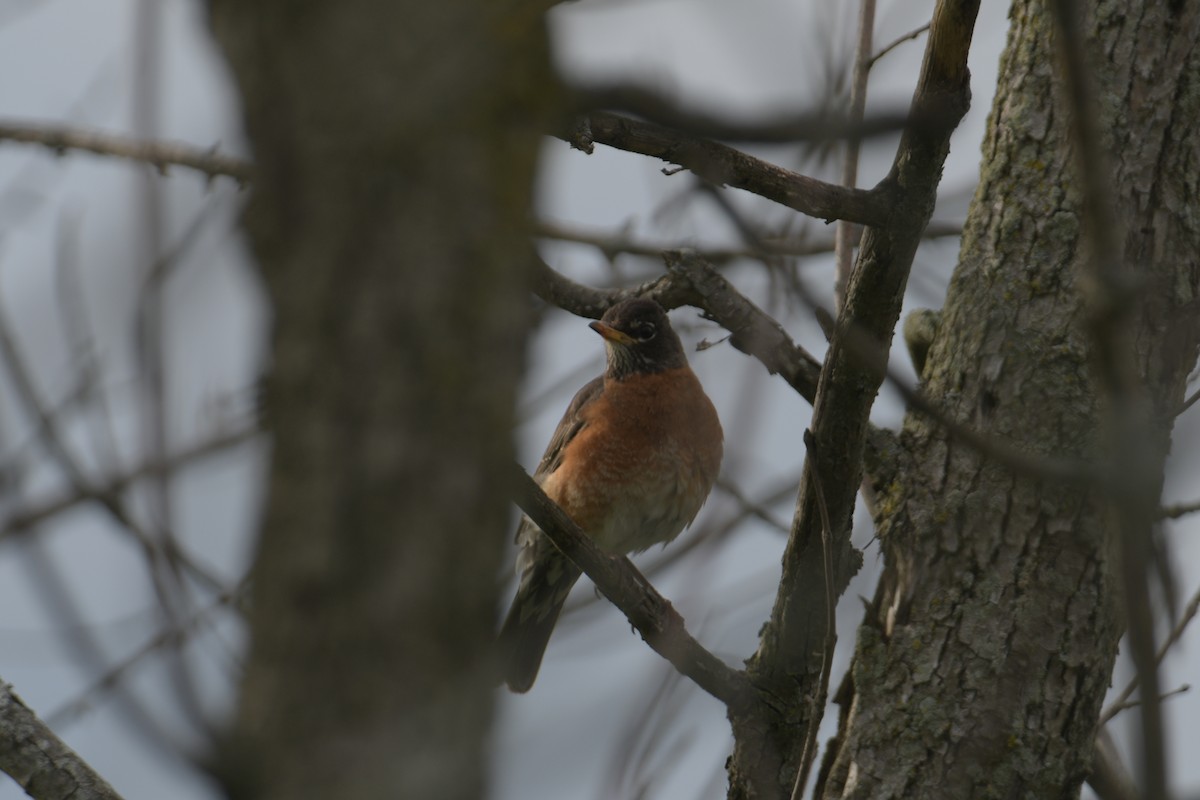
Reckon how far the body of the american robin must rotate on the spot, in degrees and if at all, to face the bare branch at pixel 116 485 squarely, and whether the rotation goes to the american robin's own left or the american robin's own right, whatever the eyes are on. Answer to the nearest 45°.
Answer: approximately 45° to the american robin's own right

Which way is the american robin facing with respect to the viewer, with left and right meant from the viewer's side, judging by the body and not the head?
facing the viewer and to the right of the viewer

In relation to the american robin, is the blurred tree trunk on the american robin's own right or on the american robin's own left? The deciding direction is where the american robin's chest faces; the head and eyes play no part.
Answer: on the american robin's own right

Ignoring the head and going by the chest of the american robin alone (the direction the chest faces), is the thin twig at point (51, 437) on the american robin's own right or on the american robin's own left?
on the american robin's own right
